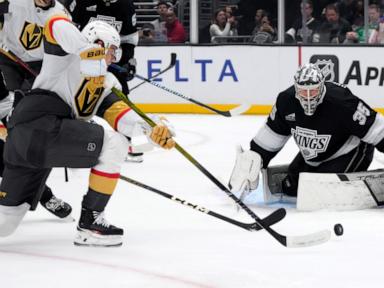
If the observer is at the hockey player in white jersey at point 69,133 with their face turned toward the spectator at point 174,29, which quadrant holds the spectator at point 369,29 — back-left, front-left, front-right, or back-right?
front-right

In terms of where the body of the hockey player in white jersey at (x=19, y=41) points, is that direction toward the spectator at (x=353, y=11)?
no

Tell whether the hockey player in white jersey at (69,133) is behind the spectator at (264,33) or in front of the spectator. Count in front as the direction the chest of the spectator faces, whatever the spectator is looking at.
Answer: in front

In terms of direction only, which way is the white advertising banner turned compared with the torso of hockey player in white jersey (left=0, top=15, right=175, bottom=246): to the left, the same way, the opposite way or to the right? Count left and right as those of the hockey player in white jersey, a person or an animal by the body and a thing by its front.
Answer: to the right

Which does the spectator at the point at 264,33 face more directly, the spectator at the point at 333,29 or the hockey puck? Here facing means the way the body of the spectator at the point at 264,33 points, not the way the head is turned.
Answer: the hockey puck

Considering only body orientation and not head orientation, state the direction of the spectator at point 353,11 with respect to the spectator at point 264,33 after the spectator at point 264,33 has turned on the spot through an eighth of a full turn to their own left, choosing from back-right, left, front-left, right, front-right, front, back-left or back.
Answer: front-left

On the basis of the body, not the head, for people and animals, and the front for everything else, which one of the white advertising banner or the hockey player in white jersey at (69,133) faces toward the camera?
the white advertising banner

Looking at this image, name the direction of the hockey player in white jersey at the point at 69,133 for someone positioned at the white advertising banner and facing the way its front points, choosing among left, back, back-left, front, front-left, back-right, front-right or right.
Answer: front

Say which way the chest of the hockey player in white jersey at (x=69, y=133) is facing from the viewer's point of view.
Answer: to the viewer's right

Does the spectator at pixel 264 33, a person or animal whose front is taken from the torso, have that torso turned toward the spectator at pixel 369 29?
no

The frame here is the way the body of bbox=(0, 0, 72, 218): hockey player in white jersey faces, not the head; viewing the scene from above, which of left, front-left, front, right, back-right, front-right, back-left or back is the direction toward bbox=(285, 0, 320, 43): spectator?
left

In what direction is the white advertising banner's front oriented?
toward the camera

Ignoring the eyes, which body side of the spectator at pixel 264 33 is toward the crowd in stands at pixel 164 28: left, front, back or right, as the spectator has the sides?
right

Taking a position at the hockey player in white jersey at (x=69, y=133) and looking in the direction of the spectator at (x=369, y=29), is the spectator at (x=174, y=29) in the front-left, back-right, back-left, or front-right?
front-left

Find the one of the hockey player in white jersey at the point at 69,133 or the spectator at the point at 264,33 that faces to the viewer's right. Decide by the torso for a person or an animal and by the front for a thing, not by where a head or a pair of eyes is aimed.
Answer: the hockey player in white jersey
